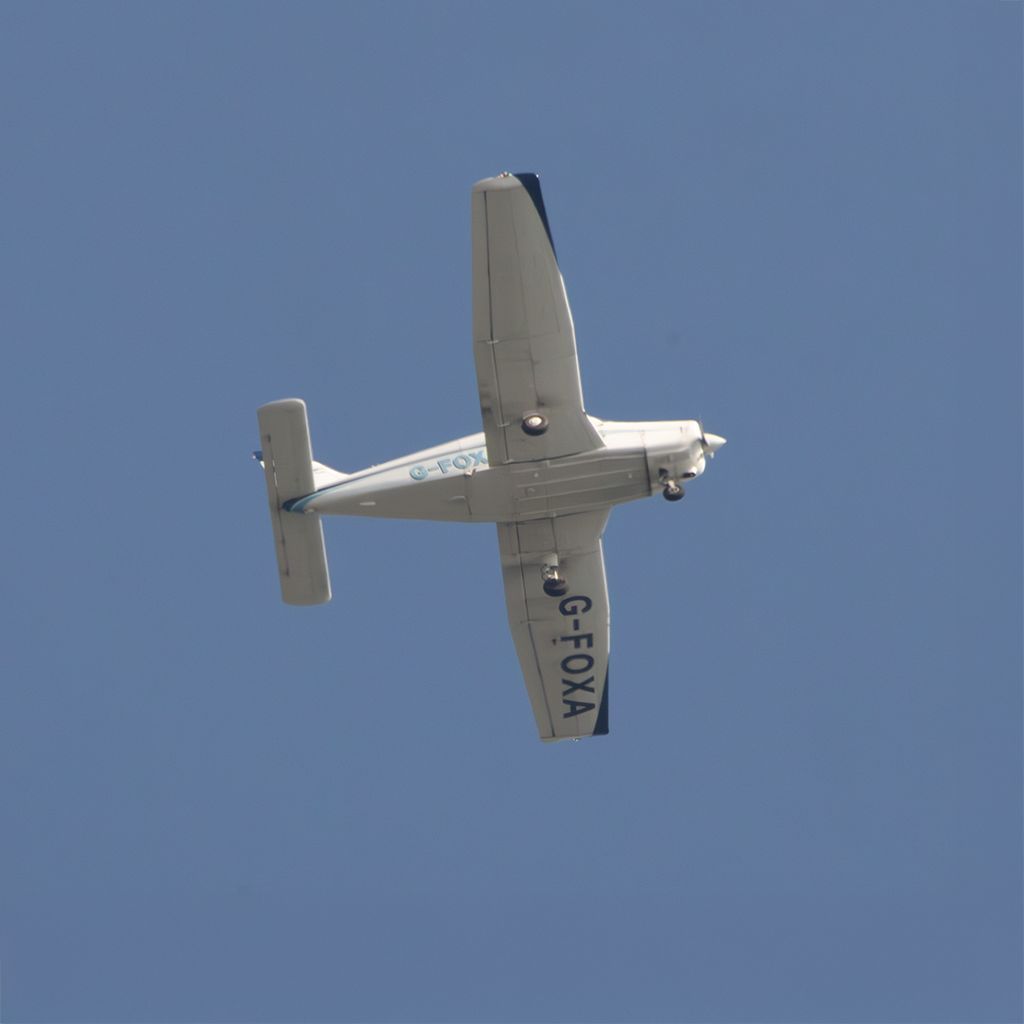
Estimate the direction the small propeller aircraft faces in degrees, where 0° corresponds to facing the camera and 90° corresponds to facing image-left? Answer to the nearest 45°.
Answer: approximately 270°
